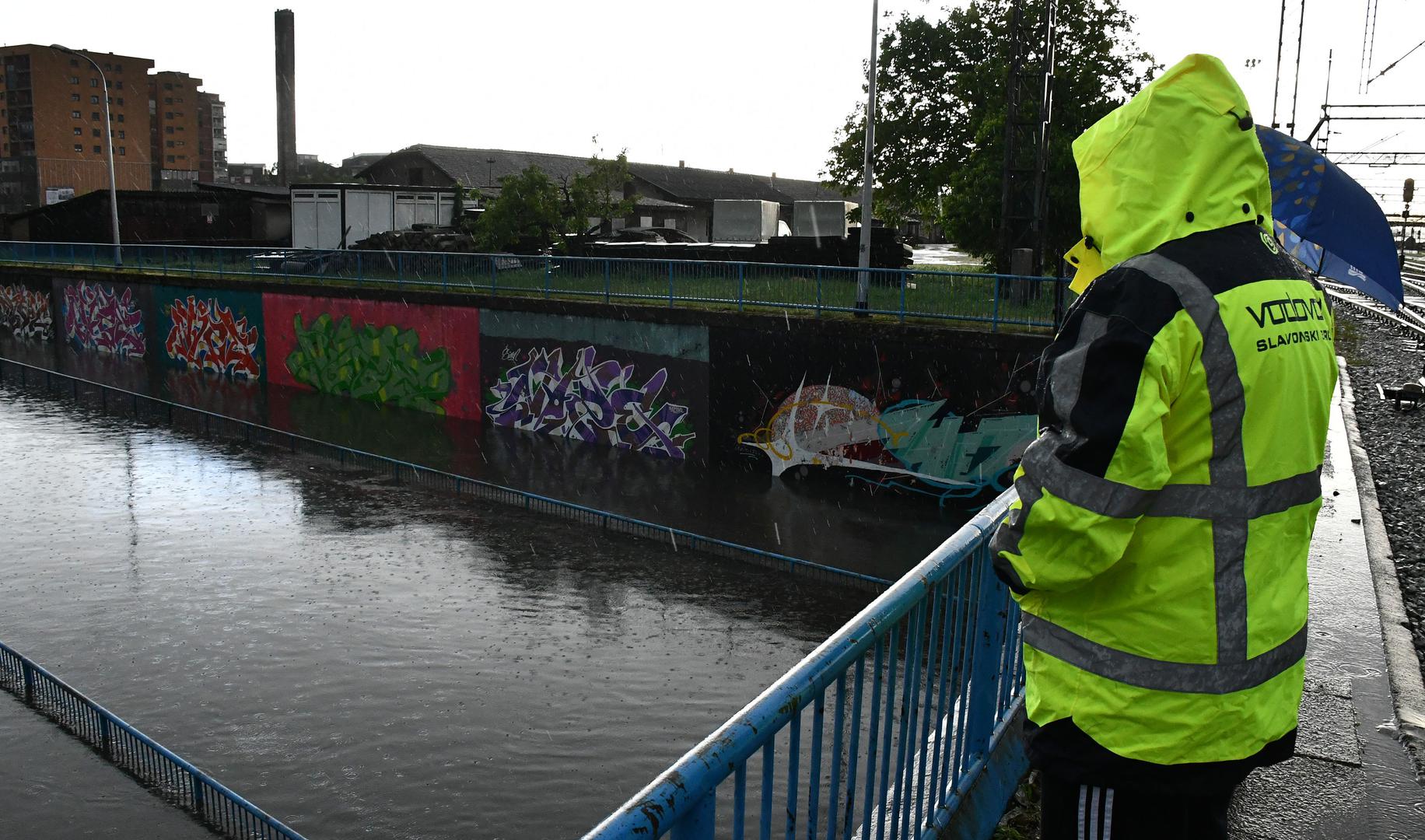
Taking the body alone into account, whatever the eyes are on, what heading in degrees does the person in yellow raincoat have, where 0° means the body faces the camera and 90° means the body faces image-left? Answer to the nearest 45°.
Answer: approximately 135°

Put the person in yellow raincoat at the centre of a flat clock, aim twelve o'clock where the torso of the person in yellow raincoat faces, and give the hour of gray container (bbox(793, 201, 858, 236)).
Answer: The gray container is roughly at 1 o'clock from the person in yellow raincoat.

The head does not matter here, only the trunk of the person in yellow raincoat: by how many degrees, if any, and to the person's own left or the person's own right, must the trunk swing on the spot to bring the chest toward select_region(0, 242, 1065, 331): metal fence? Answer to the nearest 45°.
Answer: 0° — they already face it

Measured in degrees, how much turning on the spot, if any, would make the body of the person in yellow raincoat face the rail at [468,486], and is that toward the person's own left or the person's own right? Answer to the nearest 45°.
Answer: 0° — they already face it
